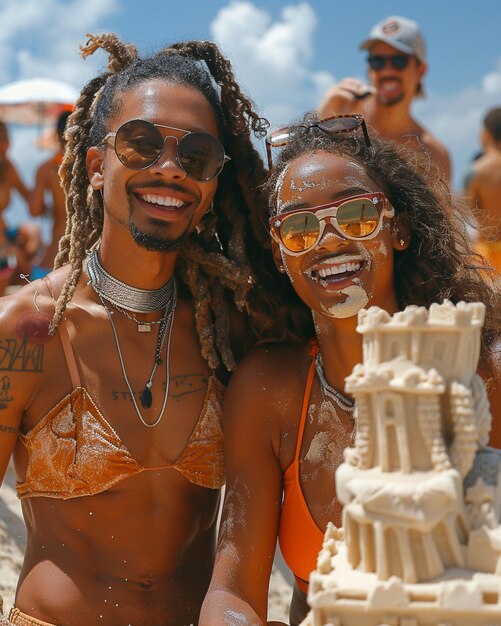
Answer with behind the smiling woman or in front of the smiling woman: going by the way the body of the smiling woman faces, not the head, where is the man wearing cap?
behind

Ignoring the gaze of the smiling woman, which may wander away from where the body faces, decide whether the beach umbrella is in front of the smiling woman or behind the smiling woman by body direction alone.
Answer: behind

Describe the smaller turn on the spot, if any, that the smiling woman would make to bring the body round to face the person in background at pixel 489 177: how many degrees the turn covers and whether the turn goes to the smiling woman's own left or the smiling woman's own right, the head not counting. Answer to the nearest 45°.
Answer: approximately 180°

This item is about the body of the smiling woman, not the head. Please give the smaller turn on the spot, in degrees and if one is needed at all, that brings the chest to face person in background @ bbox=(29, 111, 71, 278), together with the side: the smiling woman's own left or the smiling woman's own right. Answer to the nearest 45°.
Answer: approximately 135° to the smiling woman's own right

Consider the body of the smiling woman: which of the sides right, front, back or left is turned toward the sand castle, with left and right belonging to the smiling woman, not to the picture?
front

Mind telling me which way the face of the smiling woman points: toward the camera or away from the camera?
toward the camera

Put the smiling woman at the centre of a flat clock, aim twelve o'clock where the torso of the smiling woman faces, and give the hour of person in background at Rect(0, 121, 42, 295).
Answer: The person in background is roughly at 5 o'clock from the smiling woman.

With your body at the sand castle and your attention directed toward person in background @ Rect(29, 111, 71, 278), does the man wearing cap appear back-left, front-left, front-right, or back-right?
front-right

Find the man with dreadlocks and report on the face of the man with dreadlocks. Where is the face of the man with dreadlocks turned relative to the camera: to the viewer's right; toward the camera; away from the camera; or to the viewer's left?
toward the camera

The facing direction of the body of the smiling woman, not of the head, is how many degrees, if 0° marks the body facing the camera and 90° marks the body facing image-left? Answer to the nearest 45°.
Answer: approximately 0°
